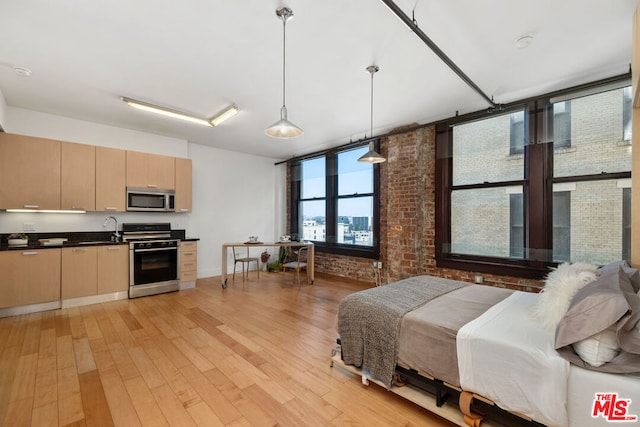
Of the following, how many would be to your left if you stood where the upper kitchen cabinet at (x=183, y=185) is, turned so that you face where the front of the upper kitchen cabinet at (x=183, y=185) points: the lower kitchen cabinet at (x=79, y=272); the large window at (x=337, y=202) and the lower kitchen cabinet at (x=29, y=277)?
1

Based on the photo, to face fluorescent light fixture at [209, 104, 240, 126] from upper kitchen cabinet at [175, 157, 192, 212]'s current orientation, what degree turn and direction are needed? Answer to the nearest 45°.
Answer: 0° — it already faces it

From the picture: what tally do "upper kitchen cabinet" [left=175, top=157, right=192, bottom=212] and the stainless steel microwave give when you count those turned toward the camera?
2

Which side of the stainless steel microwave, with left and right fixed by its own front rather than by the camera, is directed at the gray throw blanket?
front

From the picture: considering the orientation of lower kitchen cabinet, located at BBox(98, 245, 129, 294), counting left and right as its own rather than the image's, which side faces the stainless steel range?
left

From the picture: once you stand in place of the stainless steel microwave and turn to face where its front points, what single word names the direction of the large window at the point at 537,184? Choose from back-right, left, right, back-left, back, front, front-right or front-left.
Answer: front-left

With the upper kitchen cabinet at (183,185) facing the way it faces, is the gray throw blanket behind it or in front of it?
in front

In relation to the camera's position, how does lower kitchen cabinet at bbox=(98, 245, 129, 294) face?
facing the viewer

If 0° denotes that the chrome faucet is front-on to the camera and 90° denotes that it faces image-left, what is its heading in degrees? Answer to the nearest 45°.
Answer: approximately 45°

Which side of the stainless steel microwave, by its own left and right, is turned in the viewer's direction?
front

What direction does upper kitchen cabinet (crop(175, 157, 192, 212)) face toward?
toward the camera
